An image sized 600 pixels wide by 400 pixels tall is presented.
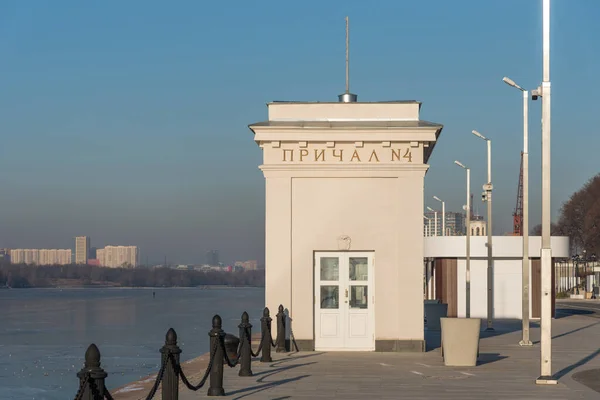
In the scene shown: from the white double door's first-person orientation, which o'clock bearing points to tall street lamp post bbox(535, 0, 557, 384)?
The tall street lamp post is roughly at 11 o'clock from the white double door.

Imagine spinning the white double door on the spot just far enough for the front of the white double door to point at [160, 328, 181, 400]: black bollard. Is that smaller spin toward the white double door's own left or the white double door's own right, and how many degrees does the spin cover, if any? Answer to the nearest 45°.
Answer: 0° — it already faces it

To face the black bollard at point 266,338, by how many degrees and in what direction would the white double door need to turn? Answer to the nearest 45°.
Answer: approximately 45° to its right

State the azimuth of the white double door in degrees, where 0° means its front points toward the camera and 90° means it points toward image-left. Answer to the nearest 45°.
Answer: approximately 0°
